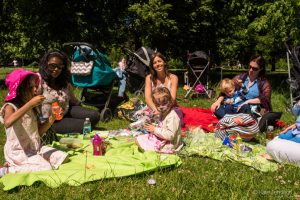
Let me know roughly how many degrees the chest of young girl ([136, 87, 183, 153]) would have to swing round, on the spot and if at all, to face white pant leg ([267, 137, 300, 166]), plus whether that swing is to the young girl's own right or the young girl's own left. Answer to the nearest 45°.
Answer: approximately 135° to the young girl's own left

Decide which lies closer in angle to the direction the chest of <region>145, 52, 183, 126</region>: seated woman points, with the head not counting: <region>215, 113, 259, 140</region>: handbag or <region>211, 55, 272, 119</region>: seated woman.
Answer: the handbag

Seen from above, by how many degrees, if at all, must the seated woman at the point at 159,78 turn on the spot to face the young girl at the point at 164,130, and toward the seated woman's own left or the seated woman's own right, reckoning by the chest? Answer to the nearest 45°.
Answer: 0° — they already face them

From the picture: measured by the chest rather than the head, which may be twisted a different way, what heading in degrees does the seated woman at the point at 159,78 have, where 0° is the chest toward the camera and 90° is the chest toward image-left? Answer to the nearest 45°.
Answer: approximately 0°

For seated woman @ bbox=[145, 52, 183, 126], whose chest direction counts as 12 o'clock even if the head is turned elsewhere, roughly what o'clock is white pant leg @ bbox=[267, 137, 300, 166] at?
The white pant leg is roughly at 11 o'clock from the seated woman.

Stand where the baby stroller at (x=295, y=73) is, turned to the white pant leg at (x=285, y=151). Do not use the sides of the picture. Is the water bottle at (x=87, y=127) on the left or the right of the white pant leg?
right

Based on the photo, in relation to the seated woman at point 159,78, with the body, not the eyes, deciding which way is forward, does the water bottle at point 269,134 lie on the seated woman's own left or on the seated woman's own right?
on the seated woman's own left

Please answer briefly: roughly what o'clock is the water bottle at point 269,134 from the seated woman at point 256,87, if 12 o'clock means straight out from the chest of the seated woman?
The water bottle is roughly at 10 o'clock from the seated woman.
